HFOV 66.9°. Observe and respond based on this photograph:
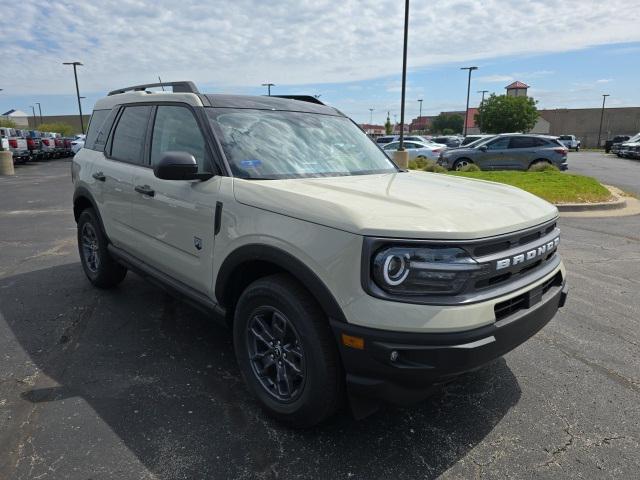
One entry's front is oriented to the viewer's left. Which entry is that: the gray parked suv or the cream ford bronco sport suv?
the gray parked suv

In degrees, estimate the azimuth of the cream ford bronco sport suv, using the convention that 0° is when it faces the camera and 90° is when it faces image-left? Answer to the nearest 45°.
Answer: approximately 315°

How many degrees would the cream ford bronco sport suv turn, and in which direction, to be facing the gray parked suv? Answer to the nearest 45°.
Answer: approximately 90° to its left

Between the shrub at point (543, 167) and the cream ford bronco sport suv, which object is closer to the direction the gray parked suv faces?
the cream ford bronco sport suv

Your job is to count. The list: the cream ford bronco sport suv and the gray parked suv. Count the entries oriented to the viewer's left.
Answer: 1

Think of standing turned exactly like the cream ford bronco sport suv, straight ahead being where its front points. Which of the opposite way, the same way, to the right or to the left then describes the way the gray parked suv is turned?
the opposite way

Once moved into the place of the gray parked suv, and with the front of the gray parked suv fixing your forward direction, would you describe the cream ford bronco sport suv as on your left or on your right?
on your left

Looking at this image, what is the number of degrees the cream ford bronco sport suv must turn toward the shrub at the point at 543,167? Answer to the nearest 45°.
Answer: approximately 90° to its left

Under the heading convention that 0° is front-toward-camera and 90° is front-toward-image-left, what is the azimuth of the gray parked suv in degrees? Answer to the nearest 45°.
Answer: approximately 90°
